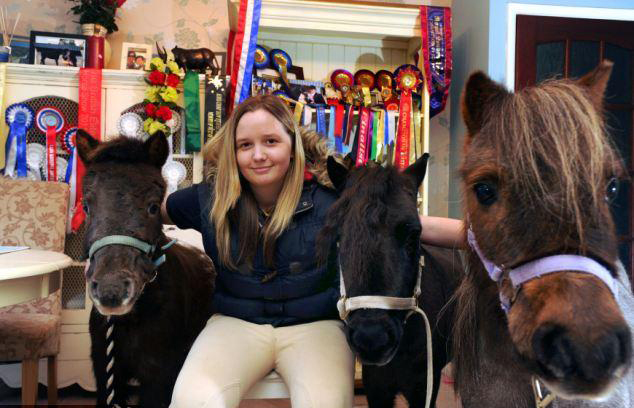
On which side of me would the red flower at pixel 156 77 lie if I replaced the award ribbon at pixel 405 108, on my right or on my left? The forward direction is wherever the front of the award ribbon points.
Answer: on my right

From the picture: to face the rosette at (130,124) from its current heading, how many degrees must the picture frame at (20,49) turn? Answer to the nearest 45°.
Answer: approximately 45° to its left

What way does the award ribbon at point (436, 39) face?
toward the camera

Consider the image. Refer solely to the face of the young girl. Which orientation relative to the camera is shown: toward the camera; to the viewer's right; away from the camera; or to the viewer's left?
toward the camera

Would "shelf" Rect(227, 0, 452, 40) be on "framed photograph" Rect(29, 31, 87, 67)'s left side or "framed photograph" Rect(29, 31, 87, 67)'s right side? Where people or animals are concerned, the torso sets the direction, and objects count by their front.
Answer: on its left

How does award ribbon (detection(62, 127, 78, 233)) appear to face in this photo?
toward the camera

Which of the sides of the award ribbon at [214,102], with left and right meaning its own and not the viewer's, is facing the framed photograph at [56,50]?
right

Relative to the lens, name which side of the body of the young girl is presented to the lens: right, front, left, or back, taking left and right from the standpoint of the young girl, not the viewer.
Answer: front

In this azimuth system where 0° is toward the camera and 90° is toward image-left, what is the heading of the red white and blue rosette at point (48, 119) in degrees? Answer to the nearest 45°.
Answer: approximately 0°

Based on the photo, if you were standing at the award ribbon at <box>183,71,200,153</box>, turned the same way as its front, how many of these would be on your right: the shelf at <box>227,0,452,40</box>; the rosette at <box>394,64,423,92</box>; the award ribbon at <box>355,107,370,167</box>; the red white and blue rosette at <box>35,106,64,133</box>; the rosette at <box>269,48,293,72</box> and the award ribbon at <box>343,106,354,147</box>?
1

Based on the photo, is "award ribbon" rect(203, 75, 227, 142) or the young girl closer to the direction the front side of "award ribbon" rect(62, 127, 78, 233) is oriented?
the young girl

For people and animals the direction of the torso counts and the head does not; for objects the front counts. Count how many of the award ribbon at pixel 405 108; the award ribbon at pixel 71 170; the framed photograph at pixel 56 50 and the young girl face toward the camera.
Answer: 4

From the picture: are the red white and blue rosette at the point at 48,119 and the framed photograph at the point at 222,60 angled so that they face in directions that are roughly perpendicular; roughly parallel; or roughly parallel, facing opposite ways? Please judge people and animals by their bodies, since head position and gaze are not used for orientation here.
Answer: roughly parallel

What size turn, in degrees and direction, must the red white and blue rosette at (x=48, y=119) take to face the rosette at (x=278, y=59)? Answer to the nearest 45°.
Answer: approximately 90° to its left
